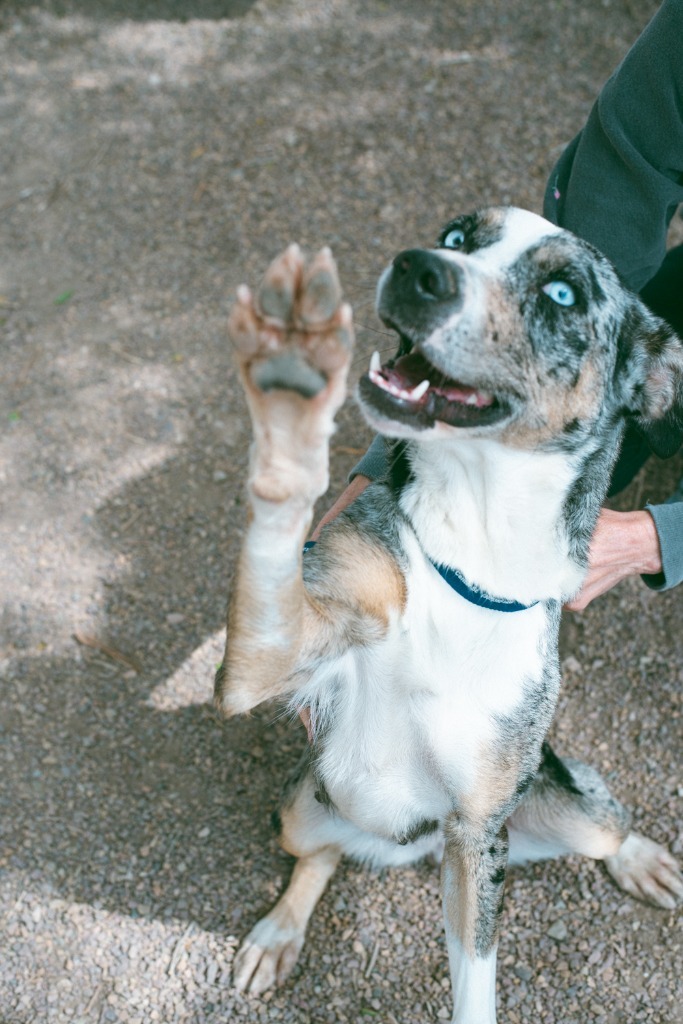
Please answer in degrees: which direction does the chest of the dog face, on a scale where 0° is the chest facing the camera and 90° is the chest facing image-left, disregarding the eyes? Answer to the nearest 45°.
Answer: approximately 0°
